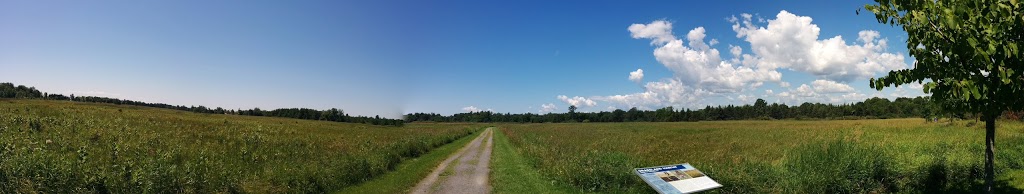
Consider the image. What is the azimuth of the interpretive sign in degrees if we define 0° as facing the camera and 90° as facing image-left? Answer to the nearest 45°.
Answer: approximately 315°
